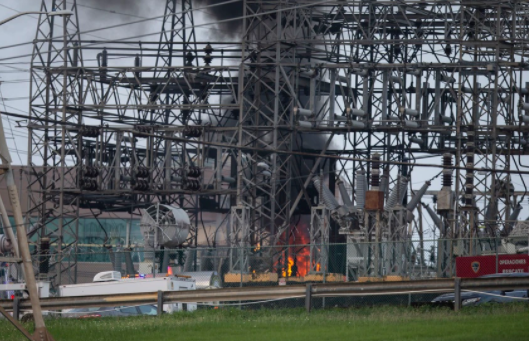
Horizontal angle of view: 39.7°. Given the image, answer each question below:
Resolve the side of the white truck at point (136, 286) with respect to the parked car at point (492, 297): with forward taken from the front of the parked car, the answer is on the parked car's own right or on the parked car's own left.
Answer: on the parked car's own right

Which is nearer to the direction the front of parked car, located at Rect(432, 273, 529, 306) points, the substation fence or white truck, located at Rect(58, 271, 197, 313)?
the white truck

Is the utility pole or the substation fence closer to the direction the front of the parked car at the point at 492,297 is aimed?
the utility pole

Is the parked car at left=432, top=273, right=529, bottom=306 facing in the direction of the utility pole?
yes

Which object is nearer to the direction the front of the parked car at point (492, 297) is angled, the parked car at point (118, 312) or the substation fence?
the parked car
